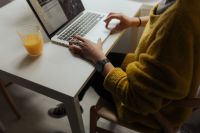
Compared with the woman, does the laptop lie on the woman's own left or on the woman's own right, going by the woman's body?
on the woman's own right

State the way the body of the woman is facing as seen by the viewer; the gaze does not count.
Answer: to the viewer's left

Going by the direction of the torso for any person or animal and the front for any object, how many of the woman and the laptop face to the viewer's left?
1

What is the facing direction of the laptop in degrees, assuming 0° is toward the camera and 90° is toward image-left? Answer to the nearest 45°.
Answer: approximately 315°
